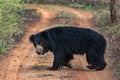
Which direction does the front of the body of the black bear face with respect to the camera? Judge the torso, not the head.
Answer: to the viewer's left
